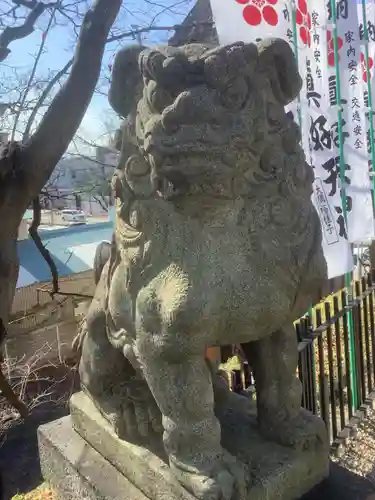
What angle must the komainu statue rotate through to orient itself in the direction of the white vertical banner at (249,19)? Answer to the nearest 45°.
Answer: approximately 135° to its left

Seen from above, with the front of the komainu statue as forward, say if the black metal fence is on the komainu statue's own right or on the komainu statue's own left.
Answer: on the komainu statue's own left

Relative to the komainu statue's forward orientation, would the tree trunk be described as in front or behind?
behind

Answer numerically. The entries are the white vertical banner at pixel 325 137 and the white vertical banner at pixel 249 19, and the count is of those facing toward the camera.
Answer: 2

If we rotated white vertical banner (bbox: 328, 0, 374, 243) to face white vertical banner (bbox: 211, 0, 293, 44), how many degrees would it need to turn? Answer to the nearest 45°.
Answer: approximately 45° to its right

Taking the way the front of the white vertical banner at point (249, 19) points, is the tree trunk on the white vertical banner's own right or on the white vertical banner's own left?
on the white vertical banner's own right

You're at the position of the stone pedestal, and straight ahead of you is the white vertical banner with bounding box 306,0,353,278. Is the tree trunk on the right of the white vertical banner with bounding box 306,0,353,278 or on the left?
left
